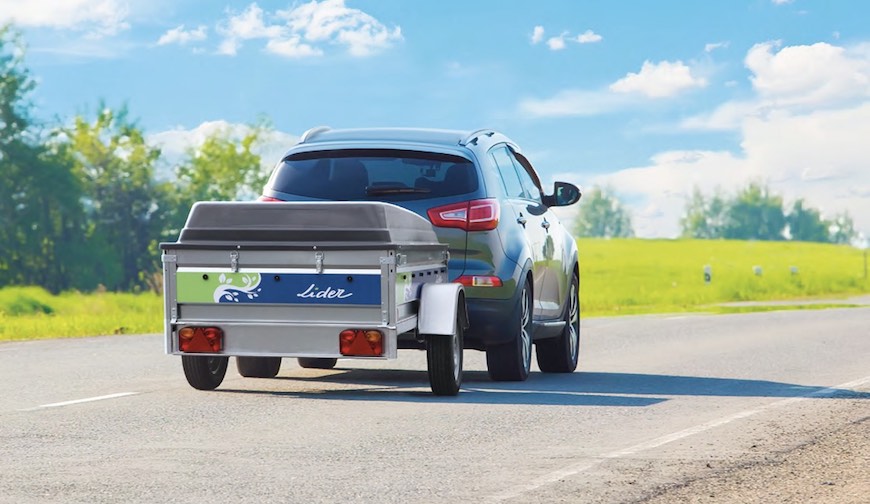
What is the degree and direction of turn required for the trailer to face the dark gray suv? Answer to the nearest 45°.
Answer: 0° — it already faces it

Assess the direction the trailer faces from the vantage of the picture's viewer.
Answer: facing away from the viewer and to the right of the viewer
